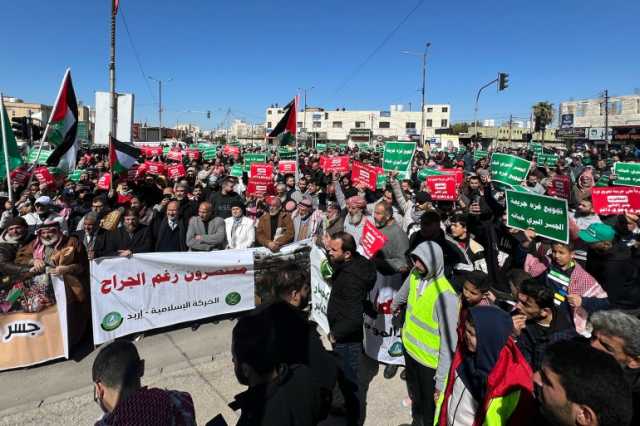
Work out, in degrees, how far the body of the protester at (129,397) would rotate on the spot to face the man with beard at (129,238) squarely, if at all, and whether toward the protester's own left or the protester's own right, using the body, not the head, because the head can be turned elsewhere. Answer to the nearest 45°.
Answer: approximately 45° to the protester's own right

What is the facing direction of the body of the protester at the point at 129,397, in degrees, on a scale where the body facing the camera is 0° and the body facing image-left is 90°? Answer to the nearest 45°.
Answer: approximately 135°

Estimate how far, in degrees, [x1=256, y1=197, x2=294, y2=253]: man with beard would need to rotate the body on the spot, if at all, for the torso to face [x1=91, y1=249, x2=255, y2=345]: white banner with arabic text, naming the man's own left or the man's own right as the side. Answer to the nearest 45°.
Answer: approximately 45° to the man's own right

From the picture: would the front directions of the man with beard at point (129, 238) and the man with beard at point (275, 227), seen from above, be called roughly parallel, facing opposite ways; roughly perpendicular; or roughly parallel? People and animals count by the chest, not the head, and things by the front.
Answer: roughly parallel

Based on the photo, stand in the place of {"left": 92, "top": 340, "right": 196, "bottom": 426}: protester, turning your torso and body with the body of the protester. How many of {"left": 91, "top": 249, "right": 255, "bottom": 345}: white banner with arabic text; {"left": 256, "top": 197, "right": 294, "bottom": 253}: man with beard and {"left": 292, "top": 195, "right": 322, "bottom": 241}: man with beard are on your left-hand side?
0

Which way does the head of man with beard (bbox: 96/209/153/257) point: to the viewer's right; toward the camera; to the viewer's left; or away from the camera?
toward the camera

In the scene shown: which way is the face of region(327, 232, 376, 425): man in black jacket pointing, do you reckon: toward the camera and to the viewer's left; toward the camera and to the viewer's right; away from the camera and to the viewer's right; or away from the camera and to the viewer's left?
toward the camera and to the viewer's left
